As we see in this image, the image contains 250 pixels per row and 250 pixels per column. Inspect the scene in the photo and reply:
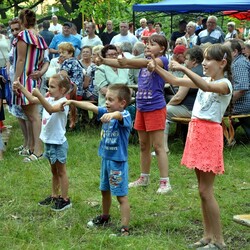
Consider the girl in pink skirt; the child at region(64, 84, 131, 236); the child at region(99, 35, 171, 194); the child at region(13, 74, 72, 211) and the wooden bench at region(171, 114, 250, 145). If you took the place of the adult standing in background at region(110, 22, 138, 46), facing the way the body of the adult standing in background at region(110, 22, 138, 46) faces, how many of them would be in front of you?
5

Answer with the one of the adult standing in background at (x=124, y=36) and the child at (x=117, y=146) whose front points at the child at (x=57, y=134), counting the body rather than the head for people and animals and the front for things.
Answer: the adult standing in background

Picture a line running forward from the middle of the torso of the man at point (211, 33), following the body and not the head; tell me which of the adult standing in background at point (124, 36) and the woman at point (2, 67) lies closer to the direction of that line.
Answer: the woman

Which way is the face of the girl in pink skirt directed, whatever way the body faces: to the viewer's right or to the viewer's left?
to the viewer's left

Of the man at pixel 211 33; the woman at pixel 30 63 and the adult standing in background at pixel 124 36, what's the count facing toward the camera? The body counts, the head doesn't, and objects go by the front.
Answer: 2

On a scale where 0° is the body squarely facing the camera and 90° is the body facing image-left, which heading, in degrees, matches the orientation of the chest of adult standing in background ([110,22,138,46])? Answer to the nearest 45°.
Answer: approximately 0°
